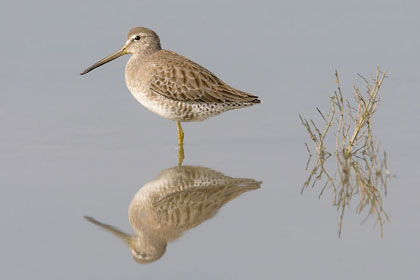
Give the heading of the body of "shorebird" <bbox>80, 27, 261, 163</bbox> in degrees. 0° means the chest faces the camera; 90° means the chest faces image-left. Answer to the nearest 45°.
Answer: approximately 90°
